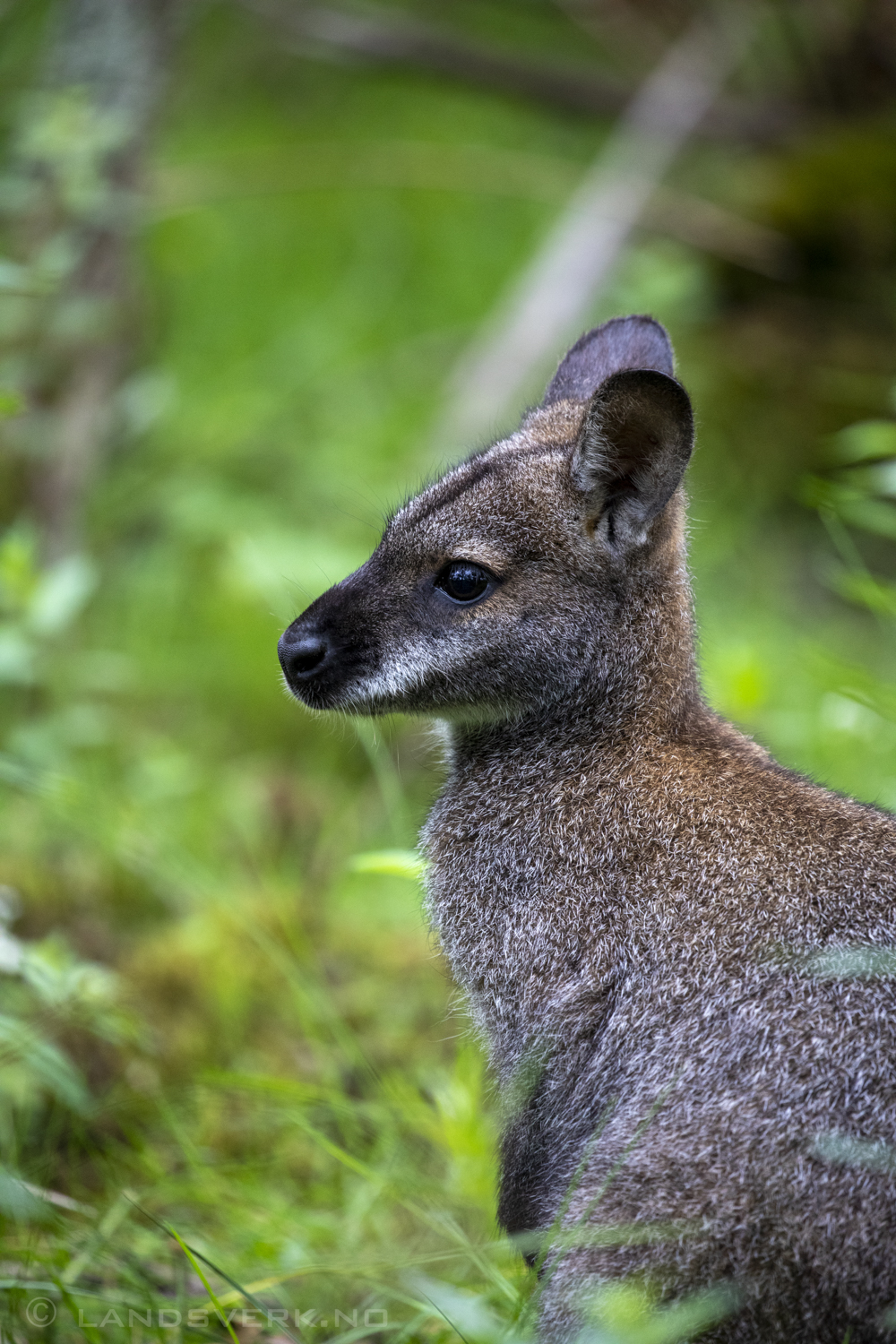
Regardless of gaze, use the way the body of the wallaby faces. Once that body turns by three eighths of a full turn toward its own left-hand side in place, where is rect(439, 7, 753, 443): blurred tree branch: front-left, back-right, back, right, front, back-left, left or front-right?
back-left

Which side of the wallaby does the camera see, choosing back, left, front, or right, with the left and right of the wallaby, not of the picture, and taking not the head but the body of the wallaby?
left

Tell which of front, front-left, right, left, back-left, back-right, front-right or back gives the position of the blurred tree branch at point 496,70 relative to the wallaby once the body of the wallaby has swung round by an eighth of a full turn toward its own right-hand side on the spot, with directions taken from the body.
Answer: front-right

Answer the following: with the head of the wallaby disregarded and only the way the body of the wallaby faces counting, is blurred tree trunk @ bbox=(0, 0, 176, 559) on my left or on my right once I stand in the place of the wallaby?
on my right
